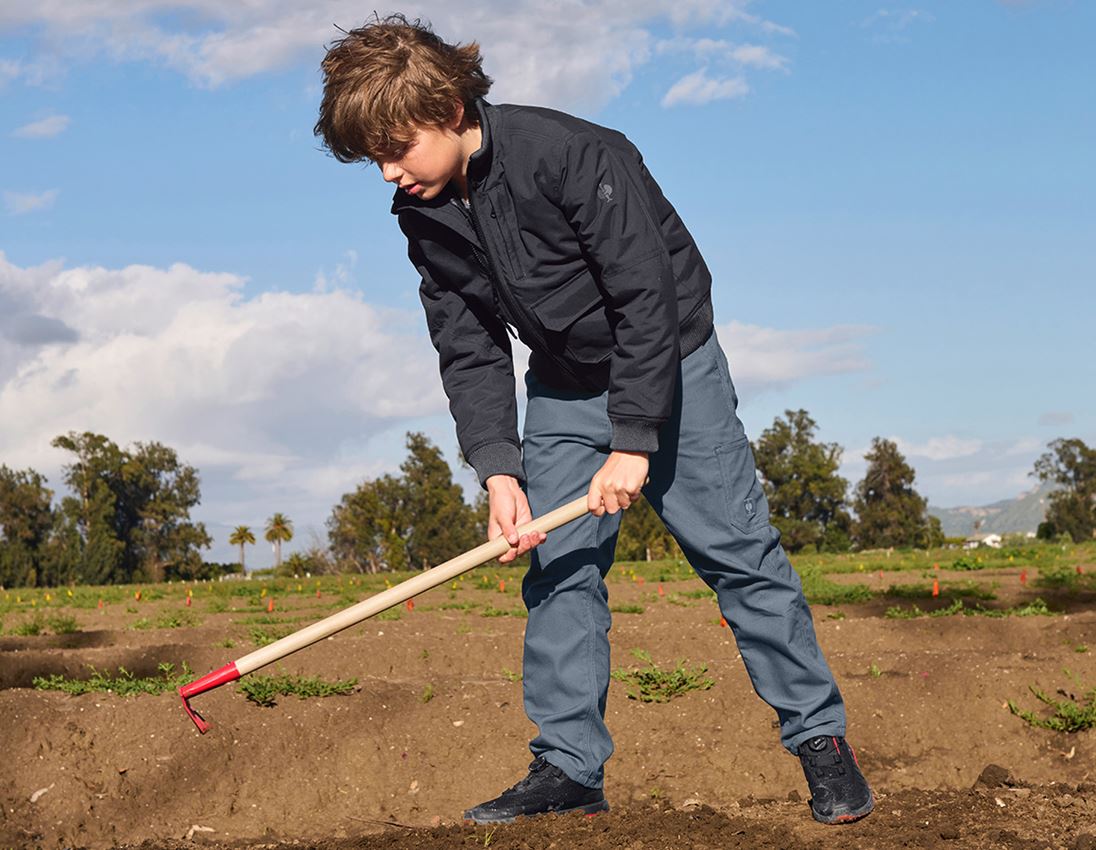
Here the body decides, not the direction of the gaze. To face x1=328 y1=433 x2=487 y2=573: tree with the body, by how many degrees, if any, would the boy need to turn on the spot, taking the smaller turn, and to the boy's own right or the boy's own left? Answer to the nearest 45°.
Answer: approximately 135° to the boy's own right

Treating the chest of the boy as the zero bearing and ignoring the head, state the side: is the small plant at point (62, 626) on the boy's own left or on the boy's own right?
on the boy's own right

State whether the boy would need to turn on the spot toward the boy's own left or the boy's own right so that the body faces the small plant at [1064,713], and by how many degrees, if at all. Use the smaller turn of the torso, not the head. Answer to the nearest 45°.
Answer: approximately 180°

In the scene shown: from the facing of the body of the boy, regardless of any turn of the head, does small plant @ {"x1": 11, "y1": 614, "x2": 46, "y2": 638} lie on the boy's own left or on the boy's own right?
on the boy's own right

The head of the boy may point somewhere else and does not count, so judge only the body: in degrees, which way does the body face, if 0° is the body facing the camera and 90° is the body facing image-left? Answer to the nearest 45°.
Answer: approximately 45°

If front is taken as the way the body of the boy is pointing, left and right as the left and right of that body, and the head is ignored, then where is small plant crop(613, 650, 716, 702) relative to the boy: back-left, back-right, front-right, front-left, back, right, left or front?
back-right

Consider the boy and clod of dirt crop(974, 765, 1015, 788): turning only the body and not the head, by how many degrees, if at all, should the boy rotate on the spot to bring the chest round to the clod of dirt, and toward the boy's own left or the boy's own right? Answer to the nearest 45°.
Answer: approximately 180°
